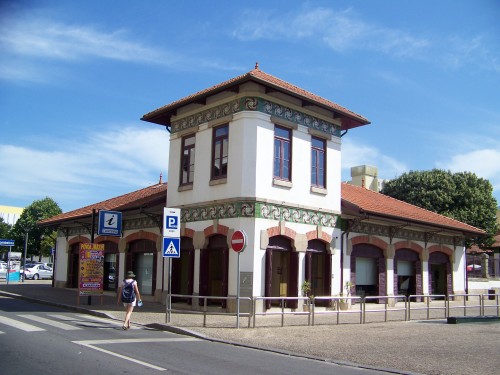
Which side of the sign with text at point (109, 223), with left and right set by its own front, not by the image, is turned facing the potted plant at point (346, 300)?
left

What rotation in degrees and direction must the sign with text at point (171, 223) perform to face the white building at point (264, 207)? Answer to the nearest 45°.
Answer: approximately 135° to its left

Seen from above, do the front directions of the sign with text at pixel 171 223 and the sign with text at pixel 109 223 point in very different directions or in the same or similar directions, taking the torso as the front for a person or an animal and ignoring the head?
same or similar directions

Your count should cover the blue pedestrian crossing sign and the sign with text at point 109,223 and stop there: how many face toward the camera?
2

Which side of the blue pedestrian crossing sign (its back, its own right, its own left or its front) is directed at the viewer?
front

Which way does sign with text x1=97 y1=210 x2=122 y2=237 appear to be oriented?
toward the camera

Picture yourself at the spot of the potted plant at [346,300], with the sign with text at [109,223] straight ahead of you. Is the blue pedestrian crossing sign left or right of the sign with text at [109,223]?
left
